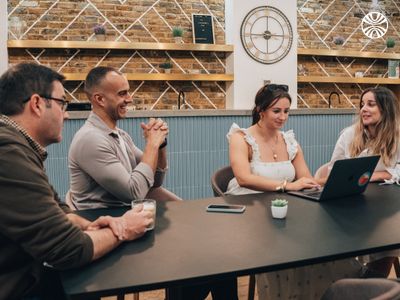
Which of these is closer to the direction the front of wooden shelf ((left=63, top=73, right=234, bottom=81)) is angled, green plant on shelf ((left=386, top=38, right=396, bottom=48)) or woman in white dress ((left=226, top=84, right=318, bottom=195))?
the woman in white dress

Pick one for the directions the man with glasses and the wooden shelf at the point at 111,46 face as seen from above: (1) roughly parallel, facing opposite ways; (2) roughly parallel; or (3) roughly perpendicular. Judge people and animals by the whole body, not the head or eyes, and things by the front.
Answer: roughly perpendicular

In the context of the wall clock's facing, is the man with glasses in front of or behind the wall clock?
in front

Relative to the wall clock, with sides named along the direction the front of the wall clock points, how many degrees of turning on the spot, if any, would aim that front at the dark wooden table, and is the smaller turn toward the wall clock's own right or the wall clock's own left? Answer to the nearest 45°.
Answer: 0° — it already faces it

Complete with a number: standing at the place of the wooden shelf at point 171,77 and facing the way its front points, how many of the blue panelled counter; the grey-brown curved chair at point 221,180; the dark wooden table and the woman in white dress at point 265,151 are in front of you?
4

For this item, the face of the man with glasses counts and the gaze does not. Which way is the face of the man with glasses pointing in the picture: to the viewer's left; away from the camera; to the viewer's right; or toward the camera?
to the viewer's right

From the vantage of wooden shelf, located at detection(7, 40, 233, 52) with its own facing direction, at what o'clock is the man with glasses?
The man with glasses is roughly at 12 o'clock from the wooden shelf.

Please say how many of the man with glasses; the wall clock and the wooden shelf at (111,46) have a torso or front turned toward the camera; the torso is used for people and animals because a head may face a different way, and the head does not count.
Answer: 2

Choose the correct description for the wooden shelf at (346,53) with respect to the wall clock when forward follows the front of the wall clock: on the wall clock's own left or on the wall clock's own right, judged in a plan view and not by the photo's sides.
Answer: on the wall clock's own left

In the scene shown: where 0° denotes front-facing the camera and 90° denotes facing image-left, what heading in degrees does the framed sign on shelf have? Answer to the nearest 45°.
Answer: approximately 0°

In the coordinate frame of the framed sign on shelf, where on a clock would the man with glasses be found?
The man with glasses is roughly at 12 o'clock from the framed sign on shelf.

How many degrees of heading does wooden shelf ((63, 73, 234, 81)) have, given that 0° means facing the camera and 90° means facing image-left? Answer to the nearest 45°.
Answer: approximately 0°
